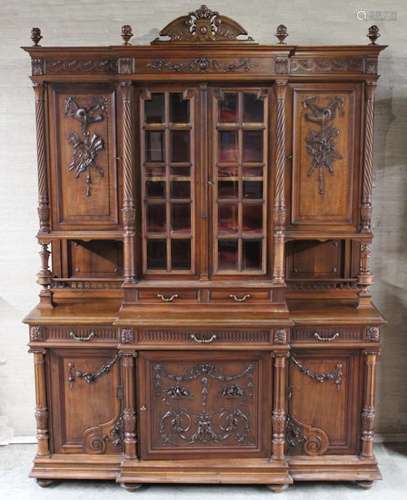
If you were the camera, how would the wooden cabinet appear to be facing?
facing the viewer
